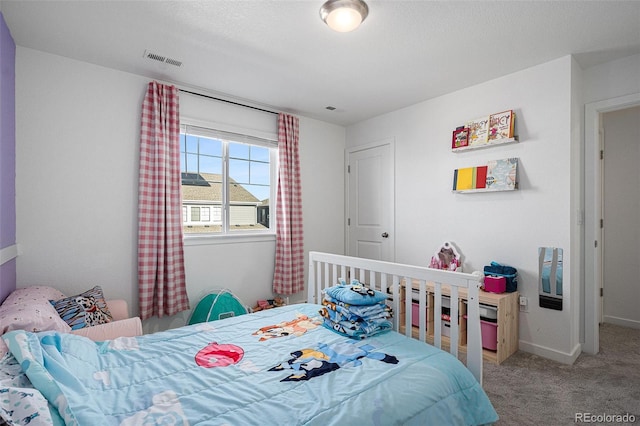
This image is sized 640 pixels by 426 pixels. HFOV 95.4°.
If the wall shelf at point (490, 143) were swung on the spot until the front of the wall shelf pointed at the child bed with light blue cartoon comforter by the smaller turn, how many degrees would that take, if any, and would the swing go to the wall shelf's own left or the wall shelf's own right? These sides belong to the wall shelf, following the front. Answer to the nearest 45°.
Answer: approximately 45° to the wall shelf's own left

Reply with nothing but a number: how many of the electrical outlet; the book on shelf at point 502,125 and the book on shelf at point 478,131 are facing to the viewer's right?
0

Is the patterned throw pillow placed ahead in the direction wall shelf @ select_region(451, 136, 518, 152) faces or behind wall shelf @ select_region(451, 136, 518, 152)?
ahead

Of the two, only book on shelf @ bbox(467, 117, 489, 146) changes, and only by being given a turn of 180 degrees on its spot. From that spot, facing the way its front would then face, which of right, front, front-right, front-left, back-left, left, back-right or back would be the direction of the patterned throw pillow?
back

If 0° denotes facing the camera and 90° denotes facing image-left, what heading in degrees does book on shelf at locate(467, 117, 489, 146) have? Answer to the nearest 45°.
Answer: approximately 45°

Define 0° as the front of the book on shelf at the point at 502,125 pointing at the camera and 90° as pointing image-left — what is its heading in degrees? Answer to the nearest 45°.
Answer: approximately 45°

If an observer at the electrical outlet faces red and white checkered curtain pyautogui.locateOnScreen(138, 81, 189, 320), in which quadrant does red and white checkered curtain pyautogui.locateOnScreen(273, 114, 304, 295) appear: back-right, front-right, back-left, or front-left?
front-right

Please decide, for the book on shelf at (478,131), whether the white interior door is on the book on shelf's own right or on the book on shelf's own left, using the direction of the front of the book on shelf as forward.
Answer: on the book on shelf's own right

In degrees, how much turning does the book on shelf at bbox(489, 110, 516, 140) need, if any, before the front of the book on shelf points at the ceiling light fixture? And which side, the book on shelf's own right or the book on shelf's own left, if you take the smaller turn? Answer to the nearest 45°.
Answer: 0° — it already faces it

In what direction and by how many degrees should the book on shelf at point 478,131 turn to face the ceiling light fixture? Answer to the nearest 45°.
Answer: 0° — it already faces it

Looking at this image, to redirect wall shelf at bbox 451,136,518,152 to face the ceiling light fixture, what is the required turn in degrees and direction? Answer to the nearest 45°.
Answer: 0° — it already faces it

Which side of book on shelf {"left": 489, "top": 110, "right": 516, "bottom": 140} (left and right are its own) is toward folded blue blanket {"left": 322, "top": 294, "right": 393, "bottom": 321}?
front

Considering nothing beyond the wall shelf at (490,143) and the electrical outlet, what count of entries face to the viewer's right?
0

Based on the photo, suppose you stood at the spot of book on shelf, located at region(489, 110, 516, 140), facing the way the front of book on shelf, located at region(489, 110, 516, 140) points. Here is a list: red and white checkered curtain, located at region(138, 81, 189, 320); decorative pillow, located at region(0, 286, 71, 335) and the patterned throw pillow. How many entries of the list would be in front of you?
3

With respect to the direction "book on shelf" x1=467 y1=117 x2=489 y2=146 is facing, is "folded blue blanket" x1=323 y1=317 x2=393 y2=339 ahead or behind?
ahead

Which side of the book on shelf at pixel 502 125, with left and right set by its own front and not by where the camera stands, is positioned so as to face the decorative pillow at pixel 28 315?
front
